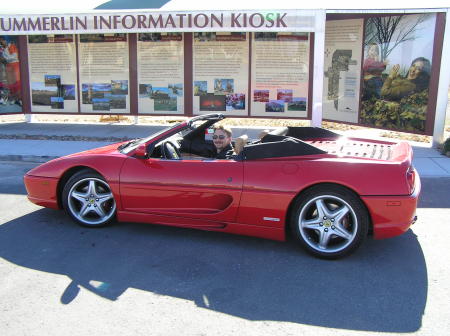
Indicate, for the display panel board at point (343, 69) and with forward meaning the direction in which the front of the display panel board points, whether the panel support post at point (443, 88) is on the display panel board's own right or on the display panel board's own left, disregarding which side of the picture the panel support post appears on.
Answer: on the display panel board's own left

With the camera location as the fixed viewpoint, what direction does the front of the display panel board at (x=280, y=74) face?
facing the viewer

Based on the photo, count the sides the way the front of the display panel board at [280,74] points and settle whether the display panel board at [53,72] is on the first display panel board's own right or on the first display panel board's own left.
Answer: on the first display panel board's own right

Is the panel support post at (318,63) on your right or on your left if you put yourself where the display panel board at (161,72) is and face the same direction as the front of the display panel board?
on your left

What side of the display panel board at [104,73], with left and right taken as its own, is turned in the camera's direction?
front

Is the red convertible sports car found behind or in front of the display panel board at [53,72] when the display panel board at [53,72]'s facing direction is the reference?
in front

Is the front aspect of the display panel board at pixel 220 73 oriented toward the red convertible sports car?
yes

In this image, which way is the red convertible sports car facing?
to the viewer's left

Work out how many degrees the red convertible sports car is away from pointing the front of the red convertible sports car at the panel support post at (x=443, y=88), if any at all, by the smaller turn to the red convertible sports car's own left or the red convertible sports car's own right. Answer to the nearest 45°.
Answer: approximately 135° to the red convertible sports car's own right

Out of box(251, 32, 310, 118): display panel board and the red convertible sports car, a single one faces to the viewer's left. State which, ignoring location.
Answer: the red convertible sports car

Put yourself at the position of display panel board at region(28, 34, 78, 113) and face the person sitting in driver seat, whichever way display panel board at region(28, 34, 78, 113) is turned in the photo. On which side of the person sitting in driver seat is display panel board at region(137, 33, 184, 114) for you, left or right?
left

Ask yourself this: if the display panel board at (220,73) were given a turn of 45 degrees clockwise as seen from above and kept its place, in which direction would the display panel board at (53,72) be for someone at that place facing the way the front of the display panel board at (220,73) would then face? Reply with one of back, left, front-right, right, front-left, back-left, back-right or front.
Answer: front-right

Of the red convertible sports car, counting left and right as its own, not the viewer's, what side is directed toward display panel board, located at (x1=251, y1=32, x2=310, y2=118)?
right

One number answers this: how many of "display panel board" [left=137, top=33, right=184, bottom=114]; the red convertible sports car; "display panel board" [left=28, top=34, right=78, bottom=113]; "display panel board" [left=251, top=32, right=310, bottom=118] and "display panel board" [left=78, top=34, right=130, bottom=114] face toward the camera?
4

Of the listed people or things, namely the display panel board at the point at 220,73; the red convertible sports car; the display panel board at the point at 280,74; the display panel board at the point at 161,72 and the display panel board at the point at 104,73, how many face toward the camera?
4

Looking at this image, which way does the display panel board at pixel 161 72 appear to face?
toward the camera
